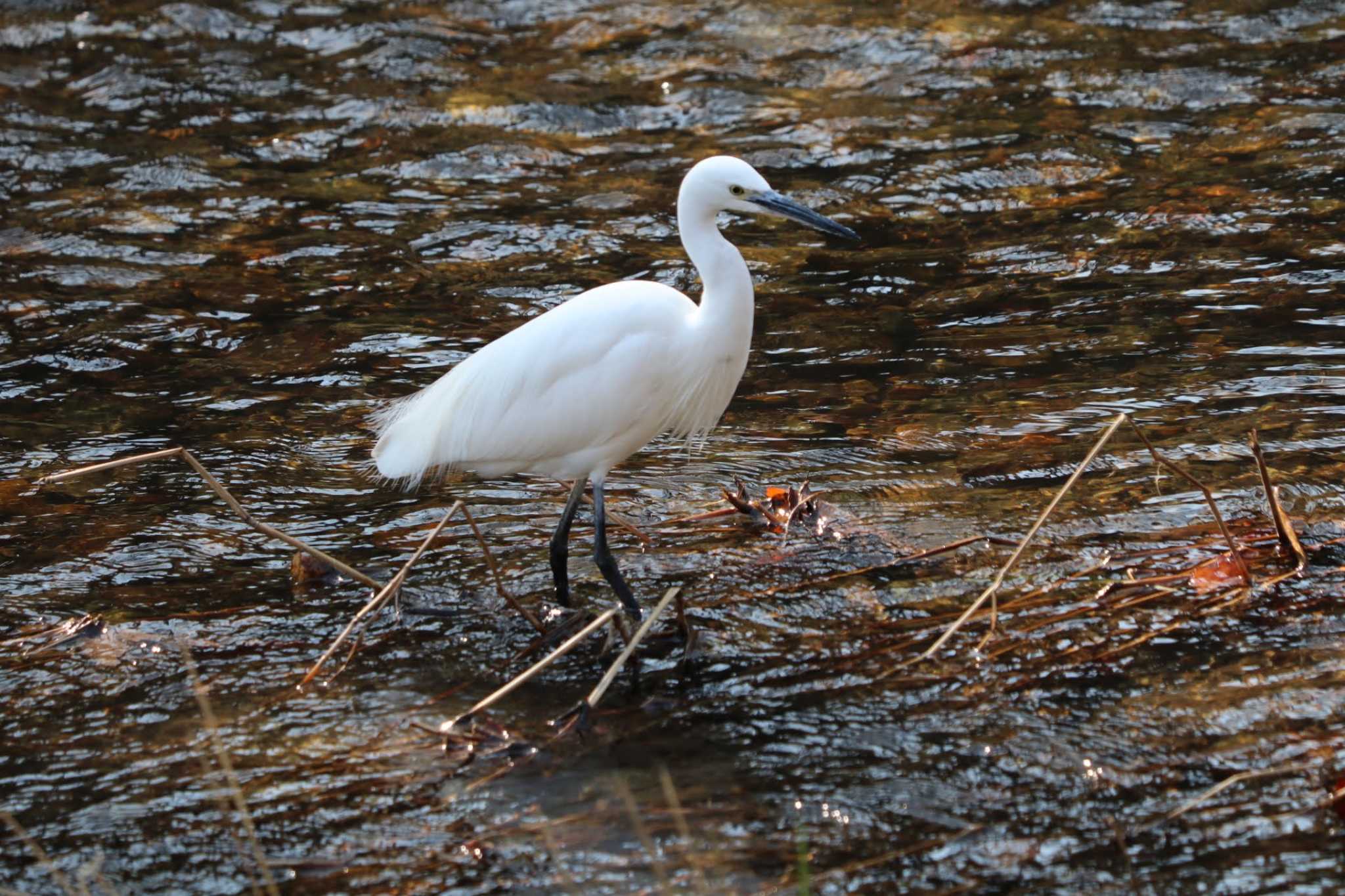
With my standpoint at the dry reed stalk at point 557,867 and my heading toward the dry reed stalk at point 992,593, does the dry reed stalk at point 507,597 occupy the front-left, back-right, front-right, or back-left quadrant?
front-left

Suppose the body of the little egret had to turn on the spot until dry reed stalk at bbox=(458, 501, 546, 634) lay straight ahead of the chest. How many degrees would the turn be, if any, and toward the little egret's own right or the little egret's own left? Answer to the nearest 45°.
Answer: approximately 135° to the little egret's own right

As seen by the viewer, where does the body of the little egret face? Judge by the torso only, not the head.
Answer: to the viewer's right

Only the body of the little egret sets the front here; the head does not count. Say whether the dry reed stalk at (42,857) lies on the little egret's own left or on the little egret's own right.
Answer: on the little egret's own right

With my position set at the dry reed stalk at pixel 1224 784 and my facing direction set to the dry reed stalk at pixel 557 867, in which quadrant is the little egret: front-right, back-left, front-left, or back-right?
front-right

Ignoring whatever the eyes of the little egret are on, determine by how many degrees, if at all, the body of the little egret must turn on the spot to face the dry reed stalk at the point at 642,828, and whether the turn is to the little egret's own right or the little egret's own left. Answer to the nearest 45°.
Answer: approximately 90° to the little egret's own right

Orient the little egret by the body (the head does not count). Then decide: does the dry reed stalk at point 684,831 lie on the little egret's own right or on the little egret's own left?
on the little egret's own right

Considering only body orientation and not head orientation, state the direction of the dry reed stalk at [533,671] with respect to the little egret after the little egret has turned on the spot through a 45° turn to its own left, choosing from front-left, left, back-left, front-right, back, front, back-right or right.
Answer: back-right
